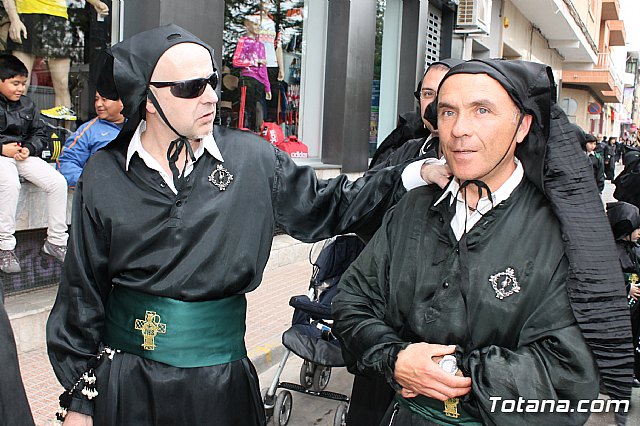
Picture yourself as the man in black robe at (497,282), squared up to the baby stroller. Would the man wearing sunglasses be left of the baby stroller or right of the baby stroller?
left

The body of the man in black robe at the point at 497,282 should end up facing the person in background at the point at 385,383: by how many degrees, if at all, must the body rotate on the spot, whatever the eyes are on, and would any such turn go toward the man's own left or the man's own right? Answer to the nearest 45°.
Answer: approximately 135° to the man's own right

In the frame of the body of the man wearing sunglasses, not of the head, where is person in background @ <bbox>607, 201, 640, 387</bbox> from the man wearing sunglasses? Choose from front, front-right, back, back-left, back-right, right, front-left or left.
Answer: back-left

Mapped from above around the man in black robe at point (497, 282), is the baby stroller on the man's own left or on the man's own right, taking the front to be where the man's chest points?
on the man's own right

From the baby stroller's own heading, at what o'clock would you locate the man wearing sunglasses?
The man wearing sunglasses is roughly at 11 o'clock from the baby stroller.

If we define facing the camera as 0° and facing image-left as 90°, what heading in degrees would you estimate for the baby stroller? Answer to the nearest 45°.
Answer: approximately 45°

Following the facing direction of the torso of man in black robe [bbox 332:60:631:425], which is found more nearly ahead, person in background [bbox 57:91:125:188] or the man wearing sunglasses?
the man wearing sunglasses
